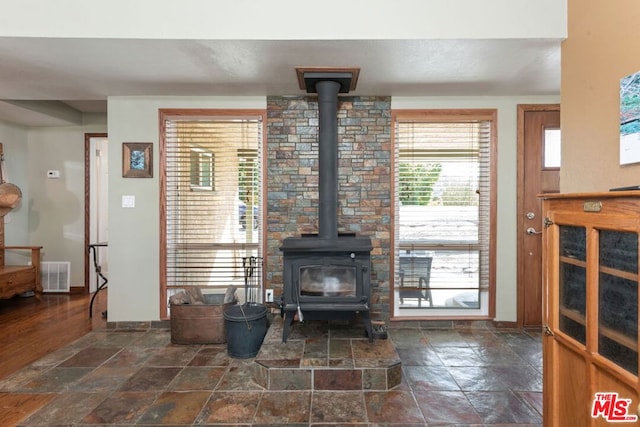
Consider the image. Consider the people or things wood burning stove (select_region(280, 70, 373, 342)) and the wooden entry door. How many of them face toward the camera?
2

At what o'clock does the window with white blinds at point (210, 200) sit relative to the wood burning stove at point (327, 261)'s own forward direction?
The window with white blinds is roughly at 4 o'clock from the wood burning stove.

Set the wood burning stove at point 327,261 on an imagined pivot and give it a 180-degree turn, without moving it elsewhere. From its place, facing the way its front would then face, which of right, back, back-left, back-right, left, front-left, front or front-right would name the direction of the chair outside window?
front-right

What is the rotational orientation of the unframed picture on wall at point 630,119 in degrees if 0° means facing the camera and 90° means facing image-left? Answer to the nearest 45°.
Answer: approximately 45°

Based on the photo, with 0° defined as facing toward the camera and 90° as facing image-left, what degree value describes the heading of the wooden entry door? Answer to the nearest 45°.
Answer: approximately 0°

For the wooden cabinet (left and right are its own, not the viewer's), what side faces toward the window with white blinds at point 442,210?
right

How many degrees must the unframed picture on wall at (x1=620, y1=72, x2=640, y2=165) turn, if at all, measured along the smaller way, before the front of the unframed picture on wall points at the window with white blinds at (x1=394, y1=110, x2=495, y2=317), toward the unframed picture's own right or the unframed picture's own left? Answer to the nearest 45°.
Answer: approximately 90° to the unframed picture's own right

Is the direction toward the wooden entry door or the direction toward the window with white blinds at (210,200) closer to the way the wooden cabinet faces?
the window with white blinds

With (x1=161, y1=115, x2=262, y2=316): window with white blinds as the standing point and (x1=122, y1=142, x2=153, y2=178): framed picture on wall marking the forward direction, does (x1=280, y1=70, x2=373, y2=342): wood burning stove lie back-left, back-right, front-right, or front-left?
back-left

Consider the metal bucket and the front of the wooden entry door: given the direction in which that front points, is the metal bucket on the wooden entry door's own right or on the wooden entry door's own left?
on the wooden entry door's own right
